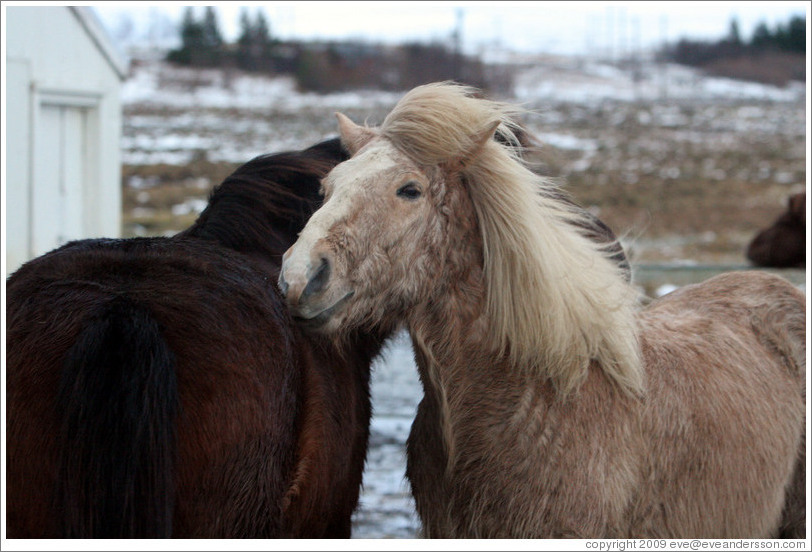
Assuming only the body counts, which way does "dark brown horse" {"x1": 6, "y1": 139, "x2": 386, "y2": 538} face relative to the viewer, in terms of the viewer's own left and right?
facing away from the viewer and to the right of the viewer

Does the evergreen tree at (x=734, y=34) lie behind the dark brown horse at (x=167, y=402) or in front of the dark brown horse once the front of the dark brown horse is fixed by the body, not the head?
in front

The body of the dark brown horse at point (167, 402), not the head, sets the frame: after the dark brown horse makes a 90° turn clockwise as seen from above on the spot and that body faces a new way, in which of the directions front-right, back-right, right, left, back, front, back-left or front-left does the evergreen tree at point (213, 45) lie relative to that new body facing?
back-left

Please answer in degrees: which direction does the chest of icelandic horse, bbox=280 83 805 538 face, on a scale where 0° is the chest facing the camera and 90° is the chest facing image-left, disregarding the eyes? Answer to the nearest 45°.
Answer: approximately 45°

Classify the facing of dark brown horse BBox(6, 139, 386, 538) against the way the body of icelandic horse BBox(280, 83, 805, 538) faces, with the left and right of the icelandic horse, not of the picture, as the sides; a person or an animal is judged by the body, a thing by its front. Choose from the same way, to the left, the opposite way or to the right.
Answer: the opposite way
